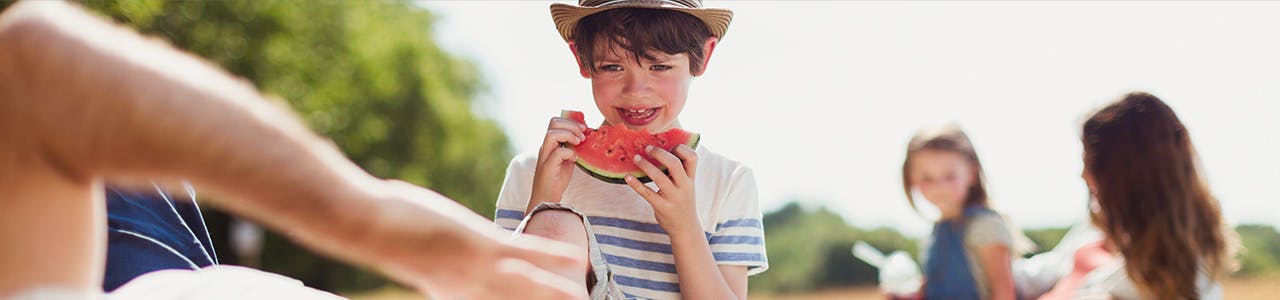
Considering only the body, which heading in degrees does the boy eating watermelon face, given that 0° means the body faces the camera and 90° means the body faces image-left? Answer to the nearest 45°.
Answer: approximately 0°

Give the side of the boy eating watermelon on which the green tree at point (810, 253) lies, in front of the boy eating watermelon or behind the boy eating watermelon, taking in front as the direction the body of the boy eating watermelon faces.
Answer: behind
